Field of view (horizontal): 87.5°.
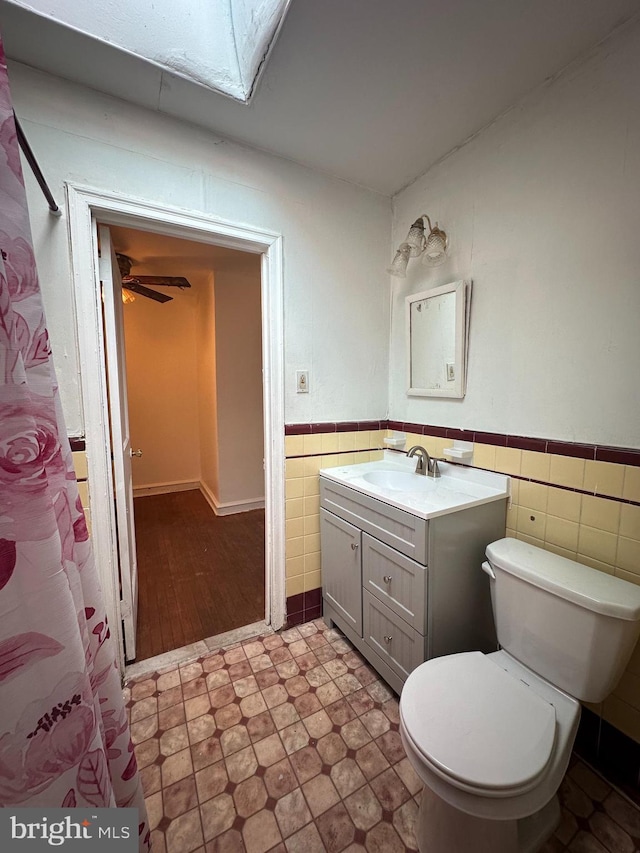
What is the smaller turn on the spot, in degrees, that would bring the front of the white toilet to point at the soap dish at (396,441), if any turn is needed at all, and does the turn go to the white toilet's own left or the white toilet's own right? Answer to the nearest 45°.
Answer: approximately 90° to the white toilet's own right

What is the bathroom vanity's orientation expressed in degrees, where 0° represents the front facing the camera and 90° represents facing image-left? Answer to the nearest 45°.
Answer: approximately 45°
